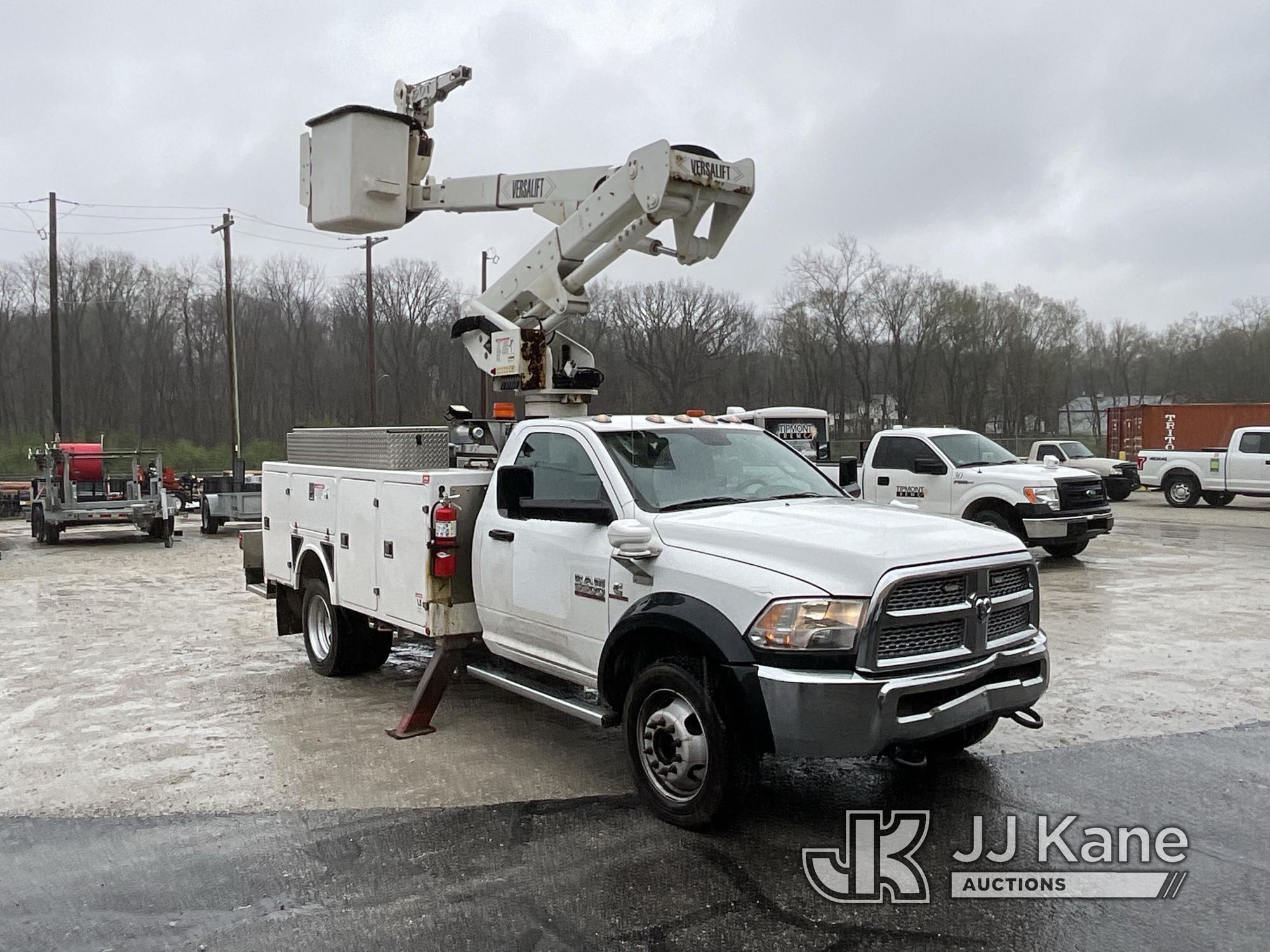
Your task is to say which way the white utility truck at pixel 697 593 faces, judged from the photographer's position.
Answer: facing the viewer and to the right of the viewer

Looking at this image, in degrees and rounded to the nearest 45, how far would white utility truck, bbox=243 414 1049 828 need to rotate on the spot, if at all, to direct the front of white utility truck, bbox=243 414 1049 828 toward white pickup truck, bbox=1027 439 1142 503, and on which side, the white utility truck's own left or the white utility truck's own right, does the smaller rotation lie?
approximately 90° to the white utility truck's own left

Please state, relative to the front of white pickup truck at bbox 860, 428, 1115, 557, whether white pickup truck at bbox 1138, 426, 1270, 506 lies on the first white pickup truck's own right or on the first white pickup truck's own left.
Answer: on the first white pickup truck's own left

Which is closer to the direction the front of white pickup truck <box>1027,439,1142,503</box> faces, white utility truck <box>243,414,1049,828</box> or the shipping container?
the white utility truck

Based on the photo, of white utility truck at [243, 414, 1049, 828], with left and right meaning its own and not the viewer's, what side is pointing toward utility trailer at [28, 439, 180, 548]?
back

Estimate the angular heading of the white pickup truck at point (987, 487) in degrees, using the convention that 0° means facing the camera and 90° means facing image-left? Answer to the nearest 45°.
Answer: approximately 315°

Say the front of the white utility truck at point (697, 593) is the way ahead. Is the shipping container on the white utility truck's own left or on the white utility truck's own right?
on the white utility truck's own left
